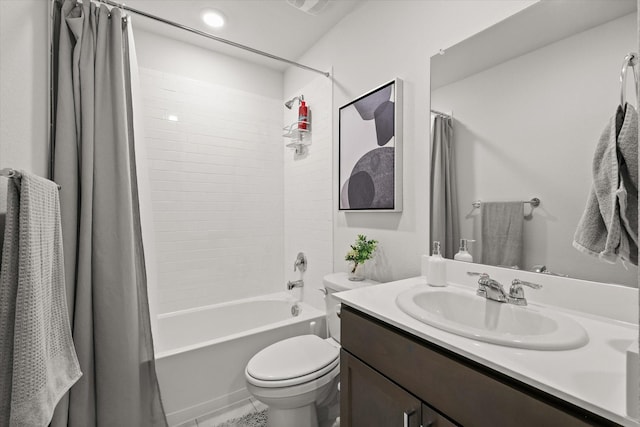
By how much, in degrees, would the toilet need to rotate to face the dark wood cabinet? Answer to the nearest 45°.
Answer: approximately 90° to its left

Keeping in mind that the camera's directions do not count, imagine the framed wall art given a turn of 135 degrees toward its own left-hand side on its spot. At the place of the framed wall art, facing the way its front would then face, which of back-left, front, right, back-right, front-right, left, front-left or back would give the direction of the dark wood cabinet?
right

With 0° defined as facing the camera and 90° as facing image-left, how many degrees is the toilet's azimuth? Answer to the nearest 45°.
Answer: approximately 45°

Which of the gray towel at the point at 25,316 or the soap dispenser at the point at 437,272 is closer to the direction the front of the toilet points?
the gray towel

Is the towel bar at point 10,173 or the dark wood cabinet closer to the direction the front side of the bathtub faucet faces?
the towel bar

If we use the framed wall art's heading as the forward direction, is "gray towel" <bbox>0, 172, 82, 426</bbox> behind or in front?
in front

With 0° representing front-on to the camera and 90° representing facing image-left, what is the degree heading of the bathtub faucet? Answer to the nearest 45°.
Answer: approximately 45°

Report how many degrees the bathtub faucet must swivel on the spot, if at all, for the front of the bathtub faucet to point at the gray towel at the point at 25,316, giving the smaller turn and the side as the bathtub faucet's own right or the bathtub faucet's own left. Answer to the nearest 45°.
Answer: approximately 45° to the bathtub faucet's own left

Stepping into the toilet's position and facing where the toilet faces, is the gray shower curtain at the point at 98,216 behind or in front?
in front

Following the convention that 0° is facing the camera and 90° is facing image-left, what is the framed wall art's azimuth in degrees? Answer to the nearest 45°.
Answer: approximately 45°

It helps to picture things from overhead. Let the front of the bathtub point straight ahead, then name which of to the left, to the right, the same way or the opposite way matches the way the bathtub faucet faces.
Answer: to the right
